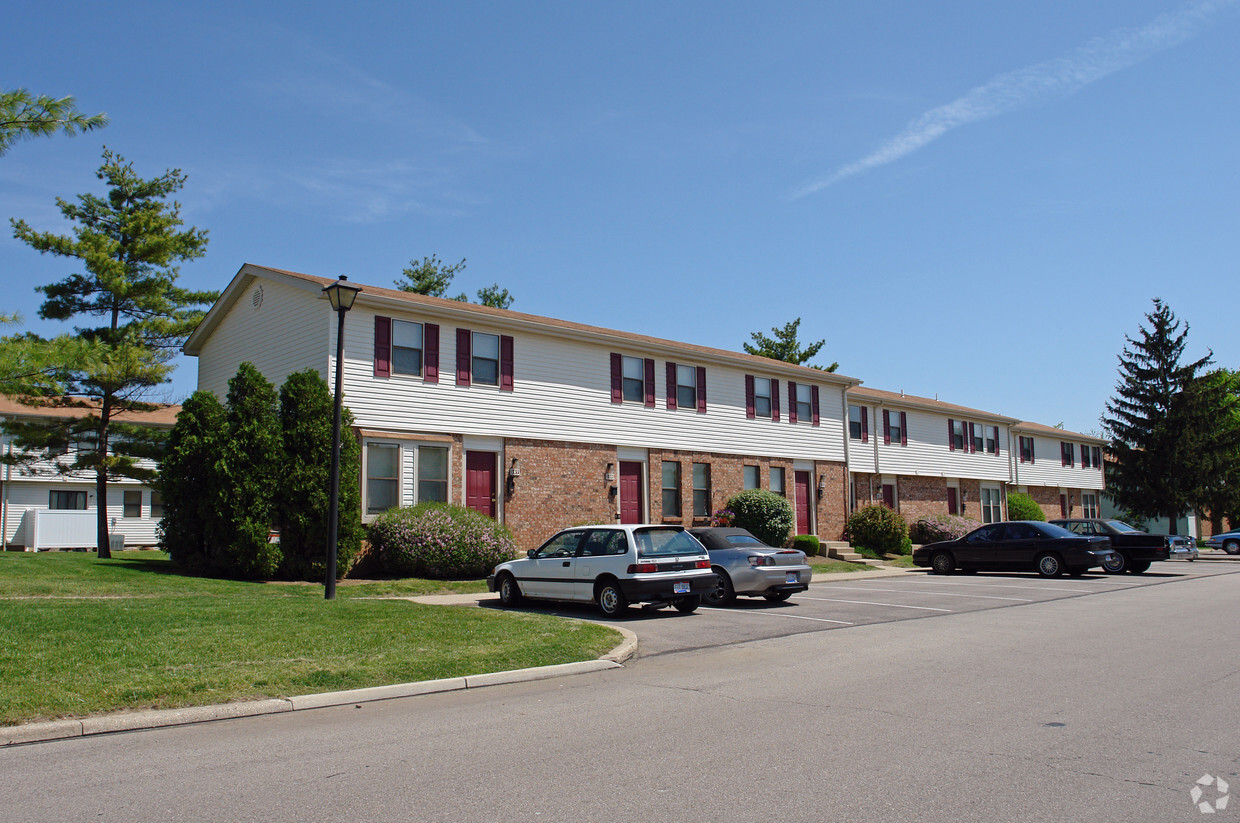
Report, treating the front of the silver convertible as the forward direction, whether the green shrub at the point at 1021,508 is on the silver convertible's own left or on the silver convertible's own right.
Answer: on the silver convertible's own right

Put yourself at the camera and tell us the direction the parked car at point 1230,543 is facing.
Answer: facing to the left of the viewer

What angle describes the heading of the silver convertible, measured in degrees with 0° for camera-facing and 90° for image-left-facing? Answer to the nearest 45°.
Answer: approximately 135°

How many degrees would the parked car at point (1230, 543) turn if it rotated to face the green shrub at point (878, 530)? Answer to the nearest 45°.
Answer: approximately 45° to its left

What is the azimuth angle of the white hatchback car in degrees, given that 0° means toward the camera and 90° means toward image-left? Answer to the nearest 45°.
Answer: approximately 135°
